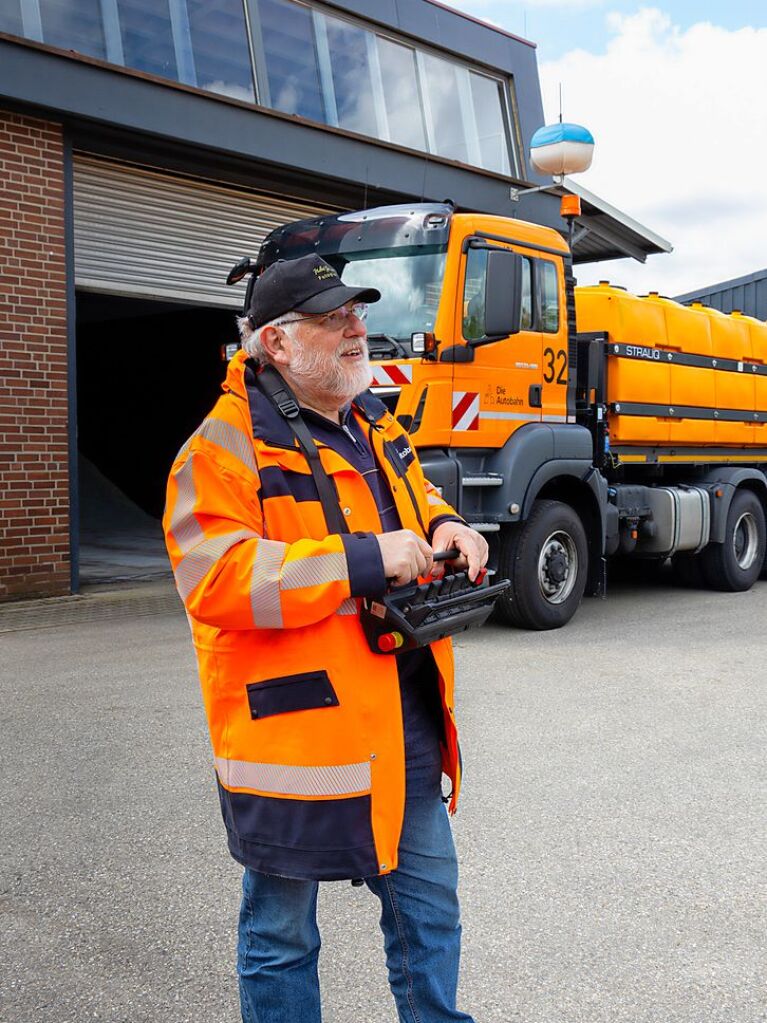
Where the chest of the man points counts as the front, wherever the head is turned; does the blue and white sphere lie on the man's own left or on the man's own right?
on the man's own left

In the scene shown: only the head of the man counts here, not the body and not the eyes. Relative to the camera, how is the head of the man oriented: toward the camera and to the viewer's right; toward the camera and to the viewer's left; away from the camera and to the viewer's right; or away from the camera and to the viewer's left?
toward the camera and to the viewer's right

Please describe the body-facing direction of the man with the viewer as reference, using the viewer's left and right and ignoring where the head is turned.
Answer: facing the viewer and to the right of the viewer
